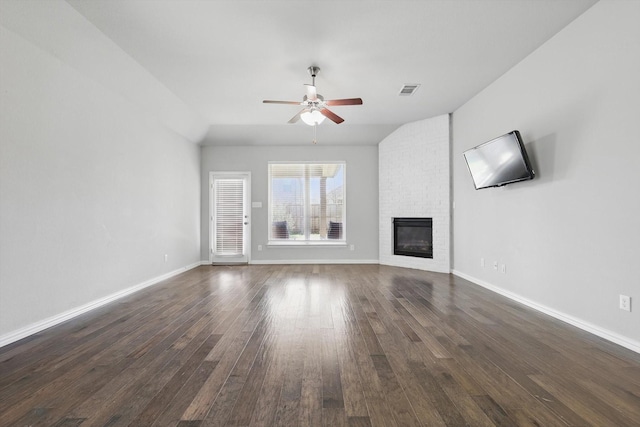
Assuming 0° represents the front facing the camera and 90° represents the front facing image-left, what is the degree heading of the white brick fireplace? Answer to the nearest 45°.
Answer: approximately 45°

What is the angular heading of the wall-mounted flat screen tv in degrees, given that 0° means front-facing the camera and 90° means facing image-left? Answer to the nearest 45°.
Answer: approximately 45°

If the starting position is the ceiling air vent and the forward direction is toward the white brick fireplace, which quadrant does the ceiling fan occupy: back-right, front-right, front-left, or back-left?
back-left

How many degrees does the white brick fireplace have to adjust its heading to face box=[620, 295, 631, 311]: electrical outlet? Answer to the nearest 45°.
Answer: approximately 90° to its left
